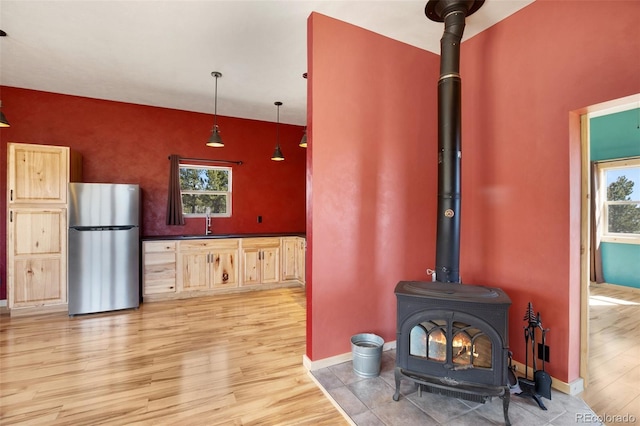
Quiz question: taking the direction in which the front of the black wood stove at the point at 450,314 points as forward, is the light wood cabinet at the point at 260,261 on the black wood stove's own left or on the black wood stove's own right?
on the black wood stove's own right

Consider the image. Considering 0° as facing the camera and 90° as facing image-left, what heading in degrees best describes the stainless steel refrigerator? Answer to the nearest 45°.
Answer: approximately 0°

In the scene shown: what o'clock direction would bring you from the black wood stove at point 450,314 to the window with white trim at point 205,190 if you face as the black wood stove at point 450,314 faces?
The window with white trim is roughly at 4 o'clock from the black wood stove.

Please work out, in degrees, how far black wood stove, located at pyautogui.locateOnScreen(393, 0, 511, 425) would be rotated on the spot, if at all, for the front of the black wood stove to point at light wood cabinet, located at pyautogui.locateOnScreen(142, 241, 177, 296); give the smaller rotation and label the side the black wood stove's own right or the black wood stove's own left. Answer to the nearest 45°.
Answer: approximately 90° to the black wood stove's own right

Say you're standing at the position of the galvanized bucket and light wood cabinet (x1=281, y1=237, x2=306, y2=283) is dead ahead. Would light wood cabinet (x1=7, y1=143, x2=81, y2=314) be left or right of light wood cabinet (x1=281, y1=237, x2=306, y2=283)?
left

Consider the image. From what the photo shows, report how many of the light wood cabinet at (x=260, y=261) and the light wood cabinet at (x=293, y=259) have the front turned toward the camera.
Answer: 2

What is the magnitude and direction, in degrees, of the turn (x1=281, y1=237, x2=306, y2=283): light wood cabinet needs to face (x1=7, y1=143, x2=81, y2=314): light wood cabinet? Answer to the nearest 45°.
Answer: approximately 90° to its right

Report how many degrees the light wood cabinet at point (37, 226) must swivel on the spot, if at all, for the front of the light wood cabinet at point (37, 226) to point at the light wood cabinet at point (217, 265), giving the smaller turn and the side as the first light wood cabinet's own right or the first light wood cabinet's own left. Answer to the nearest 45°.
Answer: approximately 90° to the first light wood cabinet's own left

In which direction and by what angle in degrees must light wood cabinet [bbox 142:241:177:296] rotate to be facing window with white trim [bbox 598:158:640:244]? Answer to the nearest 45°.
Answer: approximately 45° to its left

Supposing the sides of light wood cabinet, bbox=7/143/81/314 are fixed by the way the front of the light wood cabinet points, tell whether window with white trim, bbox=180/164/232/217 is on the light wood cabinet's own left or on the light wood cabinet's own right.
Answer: on the light wood cabinet's own left

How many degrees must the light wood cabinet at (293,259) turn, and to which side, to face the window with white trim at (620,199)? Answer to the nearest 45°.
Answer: approximately 90° to its left

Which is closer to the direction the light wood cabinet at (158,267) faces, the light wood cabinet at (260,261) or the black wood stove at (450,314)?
the black wood stove

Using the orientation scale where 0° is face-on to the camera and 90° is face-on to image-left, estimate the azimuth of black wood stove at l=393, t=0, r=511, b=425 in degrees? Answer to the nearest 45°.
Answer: approximately 0°
